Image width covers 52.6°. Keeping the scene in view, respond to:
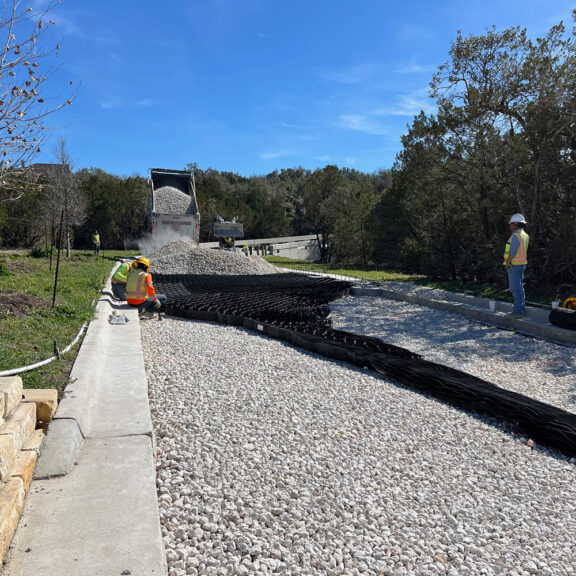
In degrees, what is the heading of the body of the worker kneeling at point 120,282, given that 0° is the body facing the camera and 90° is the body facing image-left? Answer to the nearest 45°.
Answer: approximately 270°

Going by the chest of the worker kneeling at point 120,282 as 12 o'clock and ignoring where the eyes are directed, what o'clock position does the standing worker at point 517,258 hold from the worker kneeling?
The standing worker is roughly at 1 o'clock from the worker kneeling.

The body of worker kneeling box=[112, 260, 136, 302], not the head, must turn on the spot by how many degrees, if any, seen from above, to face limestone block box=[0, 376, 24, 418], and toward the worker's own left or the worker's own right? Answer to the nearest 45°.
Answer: approximately 90° to the worker's own right

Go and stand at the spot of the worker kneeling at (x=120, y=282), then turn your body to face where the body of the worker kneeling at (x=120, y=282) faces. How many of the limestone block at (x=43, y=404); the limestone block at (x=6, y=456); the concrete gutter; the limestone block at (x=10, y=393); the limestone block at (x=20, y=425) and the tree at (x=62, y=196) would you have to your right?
5

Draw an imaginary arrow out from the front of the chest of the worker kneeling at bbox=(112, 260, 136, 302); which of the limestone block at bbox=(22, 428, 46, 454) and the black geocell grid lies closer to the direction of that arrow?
the black geocell grid

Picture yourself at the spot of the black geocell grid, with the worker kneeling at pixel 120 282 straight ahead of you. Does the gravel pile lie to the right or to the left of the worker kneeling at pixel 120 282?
right

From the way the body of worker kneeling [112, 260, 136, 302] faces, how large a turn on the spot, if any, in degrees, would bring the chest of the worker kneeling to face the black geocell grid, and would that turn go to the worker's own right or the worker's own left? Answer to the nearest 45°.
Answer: approximately 45° to the worker's own right

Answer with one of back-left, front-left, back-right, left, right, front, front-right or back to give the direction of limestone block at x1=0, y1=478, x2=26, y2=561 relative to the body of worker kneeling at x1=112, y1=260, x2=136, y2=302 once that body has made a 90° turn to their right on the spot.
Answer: front

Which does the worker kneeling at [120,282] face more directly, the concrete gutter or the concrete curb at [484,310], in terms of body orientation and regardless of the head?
the concrete curb

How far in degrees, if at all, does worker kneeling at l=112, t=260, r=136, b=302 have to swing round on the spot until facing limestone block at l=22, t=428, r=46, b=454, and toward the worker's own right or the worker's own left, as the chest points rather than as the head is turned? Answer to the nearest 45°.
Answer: approximately 90° to the worker's own right

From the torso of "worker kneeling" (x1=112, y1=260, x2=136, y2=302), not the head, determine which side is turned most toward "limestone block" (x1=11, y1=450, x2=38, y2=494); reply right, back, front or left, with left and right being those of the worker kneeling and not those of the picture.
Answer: right

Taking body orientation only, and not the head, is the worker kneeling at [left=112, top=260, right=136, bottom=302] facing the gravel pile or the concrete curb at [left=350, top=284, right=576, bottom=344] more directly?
the concrete curb

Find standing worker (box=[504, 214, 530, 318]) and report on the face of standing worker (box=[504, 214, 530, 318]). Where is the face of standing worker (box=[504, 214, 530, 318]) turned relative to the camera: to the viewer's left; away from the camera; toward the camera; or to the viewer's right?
to the viewer's left

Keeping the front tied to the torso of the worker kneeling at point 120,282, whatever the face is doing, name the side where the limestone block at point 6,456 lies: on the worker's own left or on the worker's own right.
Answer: on the worker's own right
